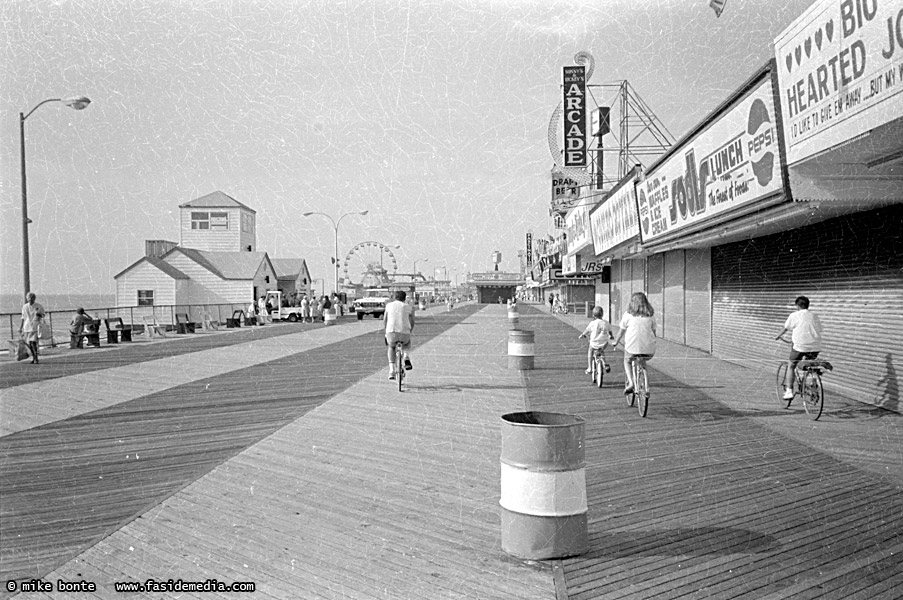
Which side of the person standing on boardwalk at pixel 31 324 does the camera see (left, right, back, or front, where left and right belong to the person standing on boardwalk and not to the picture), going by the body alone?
front

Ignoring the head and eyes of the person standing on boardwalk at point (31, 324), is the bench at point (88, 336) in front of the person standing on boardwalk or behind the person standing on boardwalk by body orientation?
behind

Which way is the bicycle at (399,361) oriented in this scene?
away from the camera

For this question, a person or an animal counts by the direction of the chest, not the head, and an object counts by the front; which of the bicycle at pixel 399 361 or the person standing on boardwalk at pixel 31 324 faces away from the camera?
the bicycle

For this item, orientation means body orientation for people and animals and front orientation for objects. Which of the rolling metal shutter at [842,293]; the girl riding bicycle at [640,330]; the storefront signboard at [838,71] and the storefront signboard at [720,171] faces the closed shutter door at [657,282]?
the girl riding bicycle

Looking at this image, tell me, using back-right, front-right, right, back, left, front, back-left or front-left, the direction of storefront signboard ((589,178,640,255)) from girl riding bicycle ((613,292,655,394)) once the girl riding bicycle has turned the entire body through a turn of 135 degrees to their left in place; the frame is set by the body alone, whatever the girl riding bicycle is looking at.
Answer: back-right

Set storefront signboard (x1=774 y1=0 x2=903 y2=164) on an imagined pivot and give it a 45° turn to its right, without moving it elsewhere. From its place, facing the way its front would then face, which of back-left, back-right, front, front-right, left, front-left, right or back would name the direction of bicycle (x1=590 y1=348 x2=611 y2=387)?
front-right

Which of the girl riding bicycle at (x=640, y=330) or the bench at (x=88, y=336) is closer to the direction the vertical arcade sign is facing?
the girl riding bicycle

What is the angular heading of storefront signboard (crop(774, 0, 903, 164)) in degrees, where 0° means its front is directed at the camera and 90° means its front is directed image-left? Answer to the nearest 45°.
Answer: approximately 45°

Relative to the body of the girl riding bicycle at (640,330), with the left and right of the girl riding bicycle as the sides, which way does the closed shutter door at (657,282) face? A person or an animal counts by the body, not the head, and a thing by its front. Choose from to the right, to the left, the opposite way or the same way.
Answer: to the left

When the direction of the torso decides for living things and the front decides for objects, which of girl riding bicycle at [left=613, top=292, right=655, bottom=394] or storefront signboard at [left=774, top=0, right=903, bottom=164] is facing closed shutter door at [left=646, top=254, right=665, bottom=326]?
the girl riding bicycle

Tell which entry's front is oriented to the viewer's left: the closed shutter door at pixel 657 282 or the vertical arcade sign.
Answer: the closed shutter door

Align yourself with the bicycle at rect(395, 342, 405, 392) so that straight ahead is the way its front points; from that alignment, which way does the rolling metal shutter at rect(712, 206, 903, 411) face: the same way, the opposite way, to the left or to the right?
to the left

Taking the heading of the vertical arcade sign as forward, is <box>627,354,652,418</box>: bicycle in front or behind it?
in front

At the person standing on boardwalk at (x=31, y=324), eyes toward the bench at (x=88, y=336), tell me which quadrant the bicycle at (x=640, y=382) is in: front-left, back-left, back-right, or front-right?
back-right

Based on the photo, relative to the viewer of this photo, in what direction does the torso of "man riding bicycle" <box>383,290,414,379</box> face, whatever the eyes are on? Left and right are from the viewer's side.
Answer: facing away from the viewer

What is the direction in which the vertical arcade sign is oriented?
toward the camera
